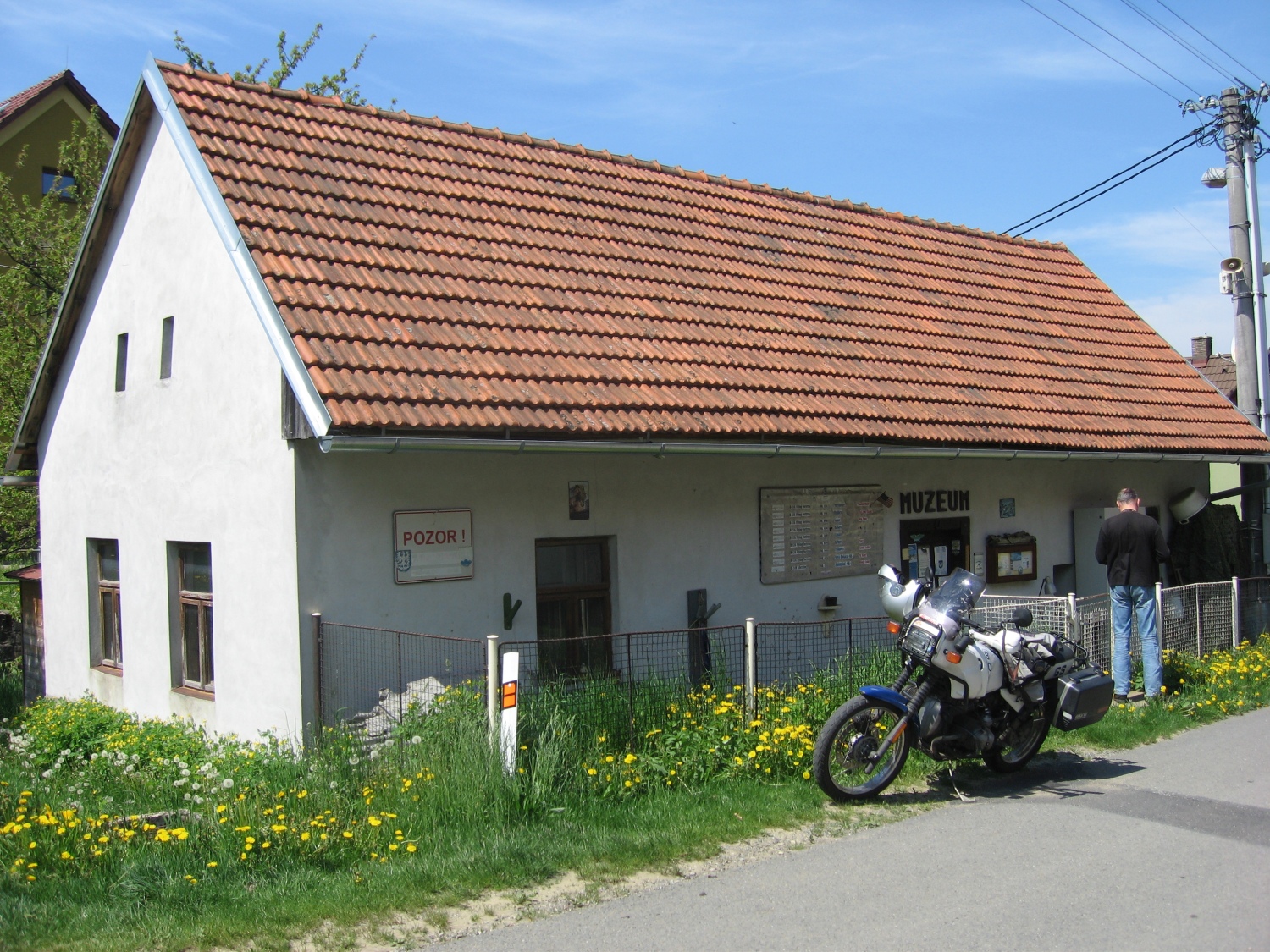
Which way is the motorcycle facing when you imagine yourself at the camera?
facing the viewer and to the left of the viewer

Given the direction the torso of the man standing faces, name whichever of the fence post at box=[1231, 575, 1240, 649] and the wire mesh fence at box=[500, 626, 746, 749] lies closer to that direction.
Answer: the fence post

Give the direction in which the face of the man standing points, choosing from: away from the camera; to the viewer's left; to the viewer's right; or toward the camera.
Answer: away from the camera

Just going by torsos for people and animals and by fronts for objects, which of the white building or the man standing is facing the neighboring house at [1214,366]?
the man standing

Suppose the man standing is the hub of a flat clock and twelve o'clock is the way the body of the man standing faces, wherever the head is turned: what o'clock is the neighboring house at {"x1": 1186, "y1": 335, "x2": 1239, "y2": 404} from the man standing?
The neighboring house is roughly at 12 o'clock from the man standing.

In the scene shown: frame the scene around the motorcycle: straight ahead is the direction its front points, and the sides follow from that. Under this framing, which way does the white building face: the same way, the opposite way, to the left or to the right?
to the left

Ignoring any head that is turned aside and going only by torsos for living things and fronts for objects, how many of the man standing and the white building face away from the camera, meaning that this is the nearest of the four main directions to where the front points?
1

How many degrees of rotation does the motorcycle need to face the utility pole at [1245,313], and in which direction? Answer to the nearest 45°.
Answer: approximately 135° to its right

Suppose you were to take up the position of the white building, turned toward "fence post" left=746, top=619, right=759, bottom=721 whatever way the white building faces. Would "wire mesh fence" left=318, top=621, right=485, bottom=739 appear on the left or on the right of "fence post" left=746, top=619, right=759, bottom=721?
right

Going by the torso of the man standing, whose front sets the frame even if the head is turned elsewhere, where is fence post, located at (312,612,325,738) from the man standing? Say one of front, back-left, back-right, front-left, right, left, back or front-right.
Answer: back-left

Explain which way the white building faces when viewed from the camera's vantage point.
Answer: facing the viewer and to the right of the viewer

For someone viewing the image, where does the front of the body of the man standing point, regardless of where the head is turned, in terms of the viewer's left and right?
facing away from the viewer

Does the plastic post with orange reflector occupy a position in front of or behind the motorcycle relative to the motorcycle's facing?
in front
